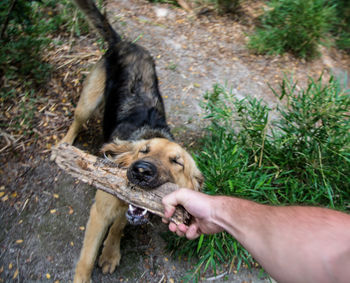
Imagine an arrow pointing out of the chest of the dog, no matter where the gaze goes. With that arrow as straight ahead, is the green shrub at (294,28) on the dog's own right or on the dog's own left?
on the dog's own left

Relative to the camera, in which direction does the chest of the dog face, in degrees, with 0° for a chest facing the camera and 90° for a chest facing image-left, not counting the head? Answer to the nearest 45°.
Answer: approximately 0°

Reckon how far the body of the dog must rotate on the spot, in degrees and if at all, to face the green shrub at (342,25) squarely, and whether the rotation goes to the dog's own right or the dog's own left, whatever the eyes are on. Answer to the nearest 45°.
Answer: approximately 90° to the dog's own left
